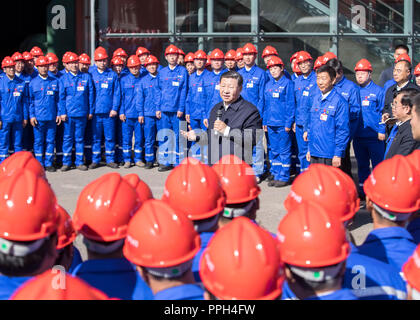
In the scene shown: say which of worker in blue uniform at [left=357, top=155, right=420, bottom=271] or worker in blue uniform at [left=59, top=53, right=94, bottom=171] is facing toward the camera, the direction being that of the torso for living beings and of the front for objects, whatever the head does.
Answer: worker in blue uniform at [left=59, top=53, right=94, bottom=171]

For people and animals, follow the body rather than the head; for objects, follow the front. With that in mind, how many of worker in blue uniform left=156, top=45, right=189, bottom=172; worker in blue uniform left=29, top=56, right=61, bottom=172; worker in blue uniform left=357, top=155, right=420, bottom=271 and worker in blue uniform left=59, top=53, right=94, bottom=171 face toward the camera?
3

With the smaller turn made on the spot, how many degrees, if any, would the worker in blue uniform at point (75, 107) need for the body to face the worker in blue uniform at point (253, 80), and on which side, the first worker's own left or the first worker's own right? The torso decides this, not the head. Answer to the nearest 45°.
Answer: approximately 90° to the first worker's own left

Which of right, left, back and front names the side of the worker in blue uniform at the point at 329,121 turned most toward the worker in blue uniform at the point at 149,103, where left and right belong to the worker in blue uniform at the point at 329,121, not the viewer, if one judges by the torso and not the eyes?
right

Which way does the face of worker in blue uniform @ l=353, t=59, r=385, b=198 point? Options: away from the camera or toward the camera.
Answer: toward the camera

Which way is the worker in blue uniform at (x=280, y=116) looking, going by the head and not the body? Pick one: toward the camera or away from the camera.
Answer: toward the camera

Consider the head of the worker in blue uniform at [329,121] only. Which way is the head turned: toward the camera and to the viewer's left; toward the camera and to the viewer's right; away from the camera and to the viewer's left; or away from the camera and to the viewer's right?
toward the camera and to the viewer's left

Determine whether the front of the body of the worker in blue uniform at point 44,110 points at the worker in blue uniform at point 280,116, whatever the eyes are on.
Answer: no

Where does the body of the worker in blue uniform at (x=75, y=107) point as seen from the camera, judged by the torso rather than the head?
toward the camera

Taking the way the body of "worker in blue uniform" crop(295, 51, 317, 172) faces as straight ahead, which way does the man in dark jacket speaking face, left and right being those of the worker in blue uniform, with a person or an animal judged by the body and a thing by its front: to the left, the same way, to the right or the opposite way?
the same way

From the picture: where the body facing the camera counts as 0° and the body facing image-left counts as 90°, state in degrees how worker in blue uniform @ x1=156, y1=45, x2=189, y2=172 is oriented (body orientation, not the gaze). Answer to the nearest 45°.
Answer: approximately 0°

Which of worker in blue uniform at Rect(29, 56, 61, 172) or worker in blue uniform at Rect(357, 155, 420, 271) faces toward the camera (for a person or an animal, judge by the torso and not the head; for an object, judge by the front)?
worker in blue uniform at Rect(29, 56, 61, 172)

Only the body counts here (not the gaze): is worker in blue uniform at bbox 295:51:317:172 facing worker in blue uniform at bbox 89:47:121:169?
no

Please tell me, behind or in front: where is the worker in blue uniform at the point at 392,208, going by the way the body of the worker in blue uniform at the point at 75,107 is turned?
in front

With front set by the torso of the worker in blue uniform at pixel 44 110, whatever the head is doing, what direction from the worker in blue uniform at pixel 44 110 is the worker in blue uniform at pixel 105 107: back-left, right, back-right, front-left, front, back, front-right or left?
left

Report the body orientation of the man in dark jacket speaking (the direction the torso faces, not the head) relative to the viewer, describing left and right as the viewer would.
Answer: facing the viewer and to the left of the viewer

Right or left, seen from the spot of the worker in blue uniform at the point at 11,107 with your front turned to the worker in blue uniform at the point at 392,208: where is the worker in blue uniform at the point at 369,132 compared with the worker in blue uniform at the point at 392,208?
left
